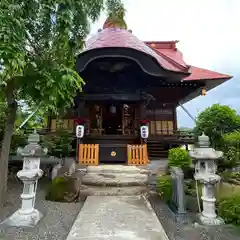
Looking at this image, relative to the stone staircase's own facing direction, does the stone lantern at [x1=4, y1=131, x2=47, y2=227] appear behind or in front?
in front

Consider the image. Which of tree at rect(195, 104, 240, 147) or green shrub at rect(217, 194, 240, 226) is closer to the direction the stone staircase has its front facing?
the green shrub

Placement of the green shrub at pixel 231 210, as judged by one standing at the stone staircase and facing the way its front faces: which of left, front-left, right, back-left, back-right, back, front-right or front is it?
front-left

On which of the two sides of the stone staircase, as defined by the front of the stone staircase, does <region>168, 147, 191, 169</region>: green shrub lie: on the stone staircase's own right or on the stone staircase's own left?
on the stone staircase's own left

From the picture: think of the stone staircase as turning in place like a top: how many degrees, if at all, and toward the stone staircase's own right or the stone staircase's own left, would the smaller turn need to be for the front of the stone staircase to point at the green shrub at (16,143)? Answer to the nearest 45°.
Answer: approximately 90° to the stone staircase's own right

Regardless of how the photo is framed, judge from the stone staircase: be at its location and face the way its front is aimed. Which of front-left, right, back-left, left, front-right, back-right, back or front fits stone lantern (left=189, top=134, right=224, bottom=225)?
front-left

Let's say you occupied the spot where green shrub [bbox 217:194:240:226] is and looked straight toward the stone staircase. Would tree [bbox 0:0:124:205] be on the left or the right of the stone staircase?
left

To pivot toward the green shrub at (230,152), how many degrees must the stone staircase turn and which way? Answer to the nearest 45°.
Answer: approximately 90° to its left

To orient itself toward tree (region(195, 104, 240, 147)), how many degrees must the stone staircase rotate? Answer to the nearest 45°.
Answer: approximately 90° to its left

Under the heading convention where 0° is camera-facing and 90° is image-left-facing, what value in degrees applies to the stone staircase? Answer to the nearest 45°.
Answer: approximately 0°

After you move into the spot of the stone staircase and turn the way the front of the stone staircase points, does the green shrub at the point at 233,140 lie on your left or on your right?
on your left
